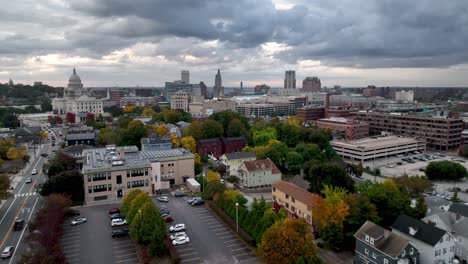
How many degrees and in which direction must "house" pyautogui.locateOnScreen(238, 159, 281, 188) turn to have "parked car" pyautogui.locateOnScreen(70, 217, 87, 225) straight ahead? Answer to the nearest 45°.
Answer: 0° — it already faces it

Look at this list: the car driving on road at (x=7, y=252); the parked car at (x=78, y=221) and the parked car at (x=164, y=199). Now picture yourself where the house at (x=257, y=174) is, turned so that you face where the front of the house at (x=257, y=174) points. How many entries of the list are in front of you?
3

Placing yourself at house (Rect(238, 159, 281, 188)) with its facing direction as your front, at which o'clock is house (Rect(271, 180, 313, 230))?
house (Rect(271, 180, 313, 230)) is roughly at 10 o'clock from house (Rect(238, 159, 281, 188)).

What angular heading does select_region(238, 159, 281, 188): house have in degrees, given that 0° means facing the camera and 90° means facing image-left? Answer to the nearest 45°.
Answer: approximately 45°

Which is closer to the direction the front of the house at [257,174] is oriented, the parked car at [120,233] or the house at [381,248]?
the parked car

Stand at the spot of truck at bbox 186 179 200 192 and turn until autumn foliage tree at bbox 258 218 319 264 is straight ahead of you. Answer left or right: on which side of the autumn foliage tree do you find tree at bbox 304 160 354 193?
left

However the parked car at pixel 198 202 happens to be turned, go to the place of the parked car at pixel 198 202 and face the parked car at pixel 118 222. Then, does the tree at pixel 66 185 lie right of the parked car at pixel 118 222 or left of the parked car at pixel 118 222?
right

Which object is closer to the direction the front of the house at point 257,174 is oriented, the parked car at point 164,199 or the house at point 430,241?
the parked car
